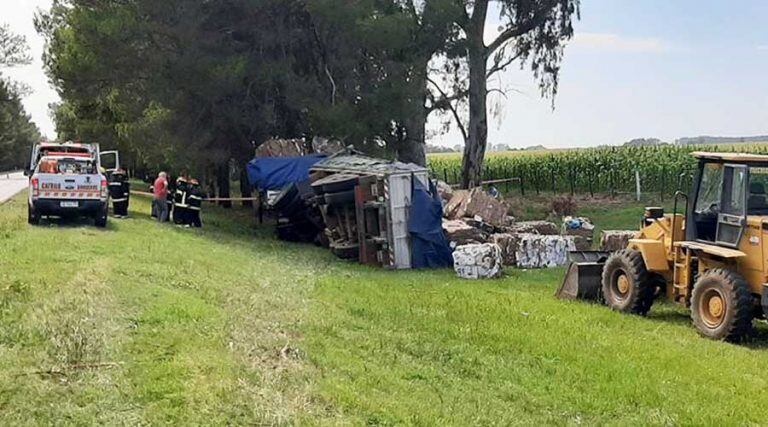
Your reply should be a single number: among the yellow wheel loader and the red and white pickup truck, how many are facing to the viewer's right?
0

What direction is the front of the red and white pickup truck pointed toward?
away from the camera

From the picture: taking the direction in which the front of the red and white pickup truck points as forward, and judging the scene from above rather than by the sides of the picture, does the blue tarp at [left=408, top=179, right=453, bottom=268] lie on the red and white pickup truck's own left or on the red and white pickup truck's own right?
on the red and white pickup truck's own right

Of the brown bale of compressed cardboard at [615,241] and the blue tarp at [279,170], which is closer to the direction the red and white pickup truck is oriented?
the blue tarp

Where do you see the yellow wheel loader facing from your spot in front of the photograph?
facing away from the viewer and to the left of the viewer

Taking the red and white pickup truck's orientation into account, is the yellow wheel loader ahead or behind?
behind

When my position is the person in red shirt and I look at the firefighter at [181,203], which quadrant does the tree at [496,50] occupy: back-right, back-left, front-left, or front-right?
front-left

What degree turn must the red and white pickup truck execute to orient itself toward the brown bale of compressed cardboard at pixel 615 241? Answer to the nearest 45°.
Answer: approximately 135° to its right

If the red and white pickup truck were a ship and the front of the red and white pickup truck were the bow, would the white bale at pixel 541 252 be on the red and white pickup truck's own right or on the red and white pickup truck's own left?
on the red and white pickup truck's own right
